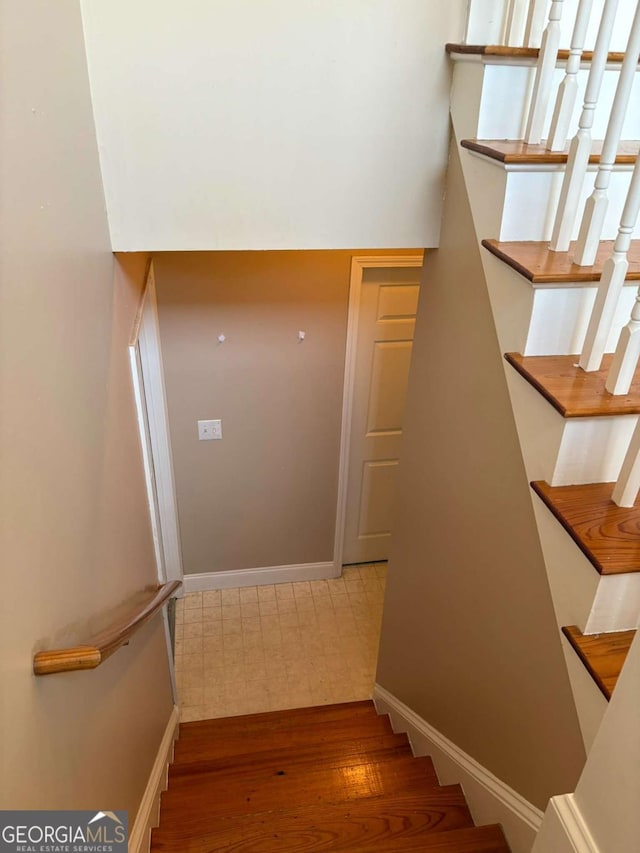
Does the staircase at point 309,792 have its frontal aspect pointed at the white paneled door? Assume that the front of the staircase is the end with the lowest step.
yes

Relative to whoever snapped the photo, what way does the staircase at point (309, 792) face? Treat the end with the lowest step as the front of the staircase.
facing away from the viewer

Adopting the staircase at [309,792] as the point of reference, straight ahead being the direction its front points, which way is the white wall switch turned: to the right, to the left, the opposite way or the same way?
the opposite way

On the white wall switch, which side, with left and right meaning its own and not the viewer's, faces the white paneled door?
left

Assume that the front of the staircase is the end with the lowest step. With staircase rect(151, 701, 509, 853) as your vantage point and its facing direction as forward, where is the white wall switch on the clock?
The white wall switch is roughly at 11 o'clock from the staircase.

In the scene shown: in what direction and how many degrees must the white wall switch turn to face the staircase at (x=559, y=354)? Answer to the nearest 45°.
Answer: approximately 45° to its left

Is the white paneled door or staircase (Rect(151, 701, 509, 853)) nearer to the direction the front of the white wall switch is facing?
the staircase

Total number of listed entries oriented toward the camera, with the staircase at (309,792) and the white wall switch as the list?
1

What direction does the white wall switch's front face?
toward the camera

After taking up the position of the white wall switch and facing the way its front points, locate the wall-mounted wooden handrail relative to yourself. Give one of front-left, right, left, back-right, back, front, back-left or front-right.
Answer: front
